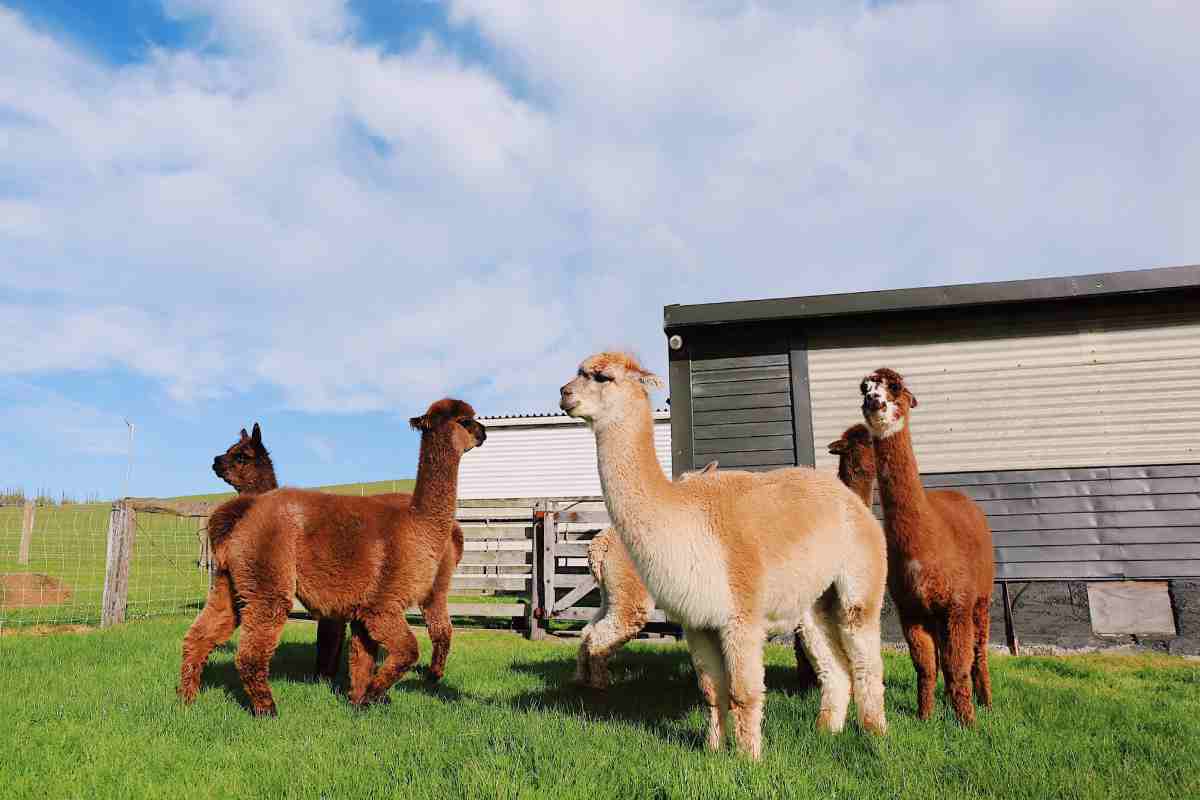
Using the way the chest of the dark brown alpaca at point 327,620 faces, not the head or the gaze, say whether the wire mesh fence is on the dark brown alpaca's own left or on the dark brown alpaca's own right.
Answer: on the dark brown alpaca's own right

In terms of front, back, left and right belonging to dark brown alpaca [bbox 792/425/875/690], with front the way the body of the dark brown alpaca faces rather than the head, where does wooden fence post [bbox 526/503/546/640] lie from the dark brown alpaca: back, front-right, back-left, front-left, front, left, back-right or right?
front-right

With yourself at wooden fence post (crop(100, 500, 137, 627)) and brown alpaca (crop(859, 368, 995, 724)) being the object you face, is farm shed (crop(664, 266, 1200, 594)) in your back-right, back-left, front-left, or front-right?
front-left

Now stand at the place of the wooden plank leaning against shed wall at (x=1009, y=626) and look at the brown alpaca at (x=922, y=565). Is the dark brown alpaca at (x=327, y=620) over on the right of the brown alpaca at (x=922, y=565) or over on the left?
right

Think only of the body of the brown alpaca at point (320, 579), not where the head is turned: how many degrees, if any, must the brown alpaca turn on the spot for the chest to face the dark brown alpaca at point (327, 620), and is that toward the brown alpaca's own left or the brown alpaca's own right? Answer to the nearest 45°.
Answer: approximately 90° to the brown alpaca's own left

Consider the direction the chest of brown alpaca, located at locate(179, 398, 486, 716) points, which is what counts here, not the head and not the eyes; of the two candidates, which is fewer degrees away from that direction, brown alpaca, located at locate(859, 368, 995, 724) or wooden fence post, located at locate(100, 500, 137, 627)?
the brown alpaca

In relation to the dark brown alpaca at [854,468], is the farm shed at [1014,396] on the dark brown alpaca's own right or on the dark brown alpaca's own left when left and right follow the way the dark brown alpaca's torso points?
on the dark brown alpaca's own right

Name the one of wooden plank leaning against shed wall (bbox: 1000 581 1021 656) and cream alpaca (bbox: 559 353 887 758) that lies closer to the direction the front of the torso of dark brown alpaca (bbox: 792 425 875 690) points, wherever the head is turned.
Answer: the cream alpaca

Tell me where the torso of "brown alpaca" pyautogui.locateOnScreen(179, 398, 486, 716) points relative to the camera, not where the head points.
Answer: to the viewer's right

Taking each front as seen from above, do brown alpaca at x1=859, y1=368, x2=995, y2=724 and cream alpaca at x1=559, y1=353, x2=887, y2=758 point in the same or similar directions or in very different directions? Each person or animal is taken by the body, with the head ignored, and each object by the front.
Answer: same or similar directions

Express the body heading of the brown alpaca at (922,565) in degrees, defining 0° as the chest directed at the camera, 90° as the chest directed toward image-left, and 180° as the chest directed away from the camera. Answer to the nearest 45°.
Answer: approximately 45°

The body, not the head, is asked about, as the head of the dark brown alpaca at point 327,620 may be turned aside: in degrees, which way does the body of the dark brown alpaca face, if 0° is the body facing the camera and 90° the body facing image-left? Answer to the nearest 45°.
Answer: approximately 90°

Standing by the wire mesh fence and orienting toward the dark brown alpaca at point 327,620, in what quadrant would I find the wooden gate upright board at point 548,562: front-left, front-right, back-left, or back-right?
front-left

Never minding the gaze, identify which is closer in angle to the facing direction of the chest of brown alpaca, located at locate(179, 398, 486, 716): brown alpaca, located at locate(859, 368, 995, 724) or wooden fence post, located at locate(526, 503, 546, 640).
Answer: the brown alpaca
